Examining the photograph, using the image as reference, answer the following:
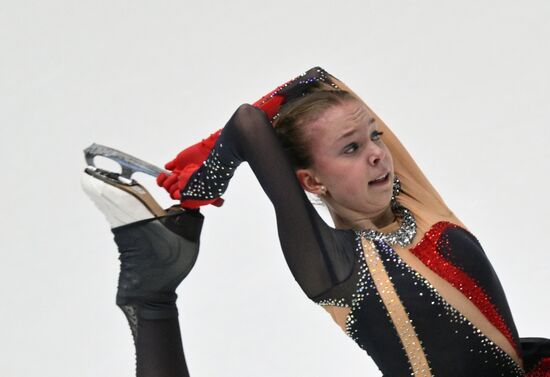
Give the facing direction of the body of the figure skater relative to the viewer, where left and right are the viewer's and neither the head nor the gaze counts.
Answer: facing the viewer and to the right of the viewer

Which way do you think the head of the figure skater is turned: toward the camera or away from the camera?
toward the camera
